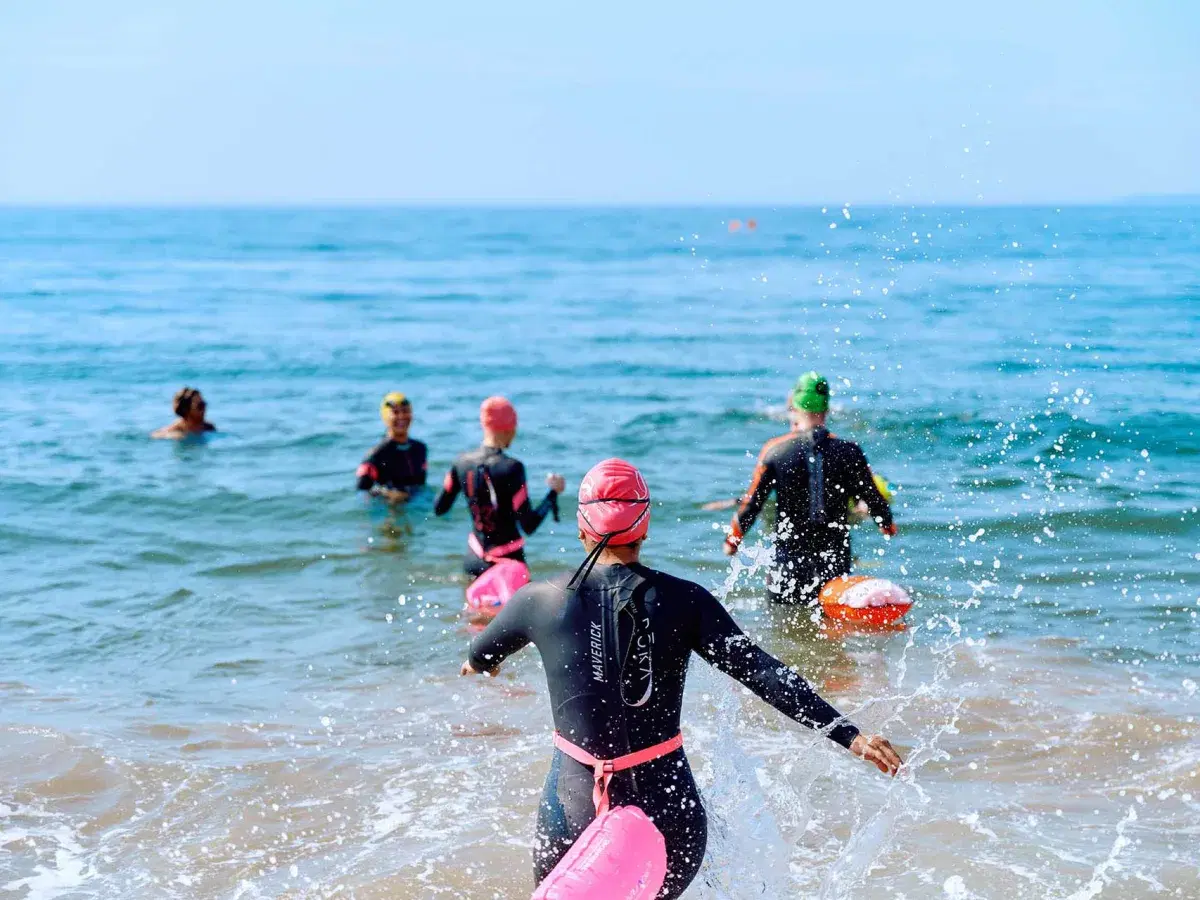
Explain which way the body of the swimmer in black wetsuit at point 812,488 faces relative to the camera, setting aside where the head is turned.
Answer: away from the camera

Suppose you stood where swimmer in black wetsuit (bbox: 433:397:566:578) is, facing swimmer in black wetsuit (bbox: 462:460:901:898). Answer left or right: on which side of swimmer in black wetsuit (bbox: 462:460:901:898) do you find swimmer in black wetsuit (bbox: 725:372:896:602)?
left

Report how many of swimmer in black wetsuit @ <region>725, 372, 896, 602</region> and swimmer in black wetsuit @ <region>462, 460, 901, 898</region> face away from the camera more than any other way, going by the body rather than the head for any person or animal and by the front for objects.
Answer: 2

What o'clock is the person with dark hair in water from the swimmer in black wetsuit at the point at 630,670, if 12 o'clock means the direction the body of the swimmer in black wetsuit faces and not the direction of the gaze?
The person with dark hair in water is roughly at 11 o'clock from the swimmer in black wetsuit.

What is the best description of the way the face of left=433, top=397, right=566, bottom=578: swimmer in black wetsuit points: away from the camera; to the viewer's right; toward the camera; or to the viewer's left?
away from the camera

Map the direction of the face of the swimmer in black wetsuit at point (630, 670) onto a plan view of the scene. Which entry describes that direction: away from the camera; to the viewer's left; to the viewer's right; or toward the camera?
away from the camera

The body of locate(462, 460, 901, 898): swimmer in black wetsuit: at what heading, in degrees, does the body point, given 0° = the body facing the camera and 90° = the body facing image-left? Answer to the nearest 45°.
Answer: approximately 180°

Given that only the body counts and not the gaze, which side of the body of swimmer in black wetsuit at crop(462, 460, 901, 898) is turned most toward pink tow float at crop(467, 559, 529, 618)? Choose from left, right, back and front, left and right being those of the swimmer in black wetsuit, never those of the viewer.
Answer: front

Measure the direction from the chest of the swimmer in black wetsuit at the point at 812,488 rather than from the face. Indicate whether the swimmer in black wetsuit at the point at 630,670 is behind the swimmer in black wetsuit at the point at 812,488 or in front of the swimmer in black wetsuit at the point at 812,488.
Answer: behind

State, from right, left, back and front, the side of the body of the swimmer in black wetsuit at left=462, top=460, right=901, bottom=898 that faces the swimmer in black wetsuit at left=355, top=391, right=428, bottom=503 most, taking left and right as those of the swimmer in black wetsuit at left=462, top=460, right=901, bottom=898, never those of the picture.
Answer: front

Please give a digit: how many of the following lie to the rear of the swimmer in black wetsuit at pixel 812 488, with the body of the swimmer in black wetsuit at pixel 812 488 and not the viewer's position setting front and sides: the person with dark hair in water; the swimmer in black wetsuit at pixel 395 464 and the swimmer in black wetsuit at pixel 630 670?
1
